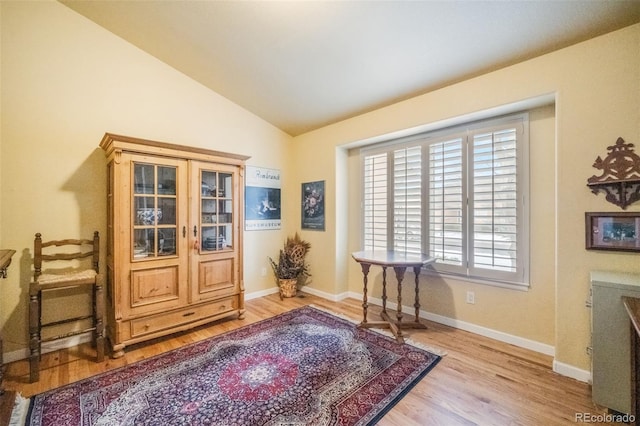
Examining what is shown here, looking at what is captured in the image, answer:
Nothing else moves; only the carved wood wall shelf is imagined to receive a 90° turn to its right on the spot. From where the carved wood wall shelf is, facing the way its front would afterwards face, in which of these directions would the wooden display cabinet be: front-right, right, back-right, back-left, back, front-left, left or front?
front-left

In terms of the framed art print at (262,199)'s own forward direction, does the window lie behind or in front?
in front

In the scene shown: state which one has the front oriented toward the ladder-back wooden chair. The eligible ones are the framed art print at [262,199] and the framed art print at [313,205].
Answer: the framed art print at [313,205]

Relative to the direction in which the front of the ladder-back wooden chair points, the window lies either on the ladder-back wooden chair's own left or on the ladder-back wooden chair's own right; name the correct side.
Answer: on the ladder-back wooden chair's own left

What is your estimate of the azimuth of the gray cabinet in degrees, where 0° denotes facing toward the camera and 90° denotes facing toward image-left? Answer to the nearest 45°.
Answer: approximately 90°

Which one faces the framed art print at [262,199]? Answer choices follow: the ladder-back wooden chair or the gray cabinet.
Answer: the gray cabinet

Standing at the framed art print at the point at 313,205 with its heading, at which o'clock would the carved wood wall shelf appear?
The carved wood wall shelf is roughly at 9 o'clock from the framed art print.
